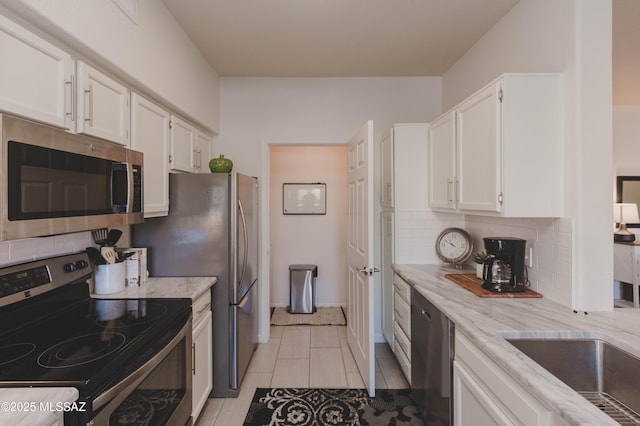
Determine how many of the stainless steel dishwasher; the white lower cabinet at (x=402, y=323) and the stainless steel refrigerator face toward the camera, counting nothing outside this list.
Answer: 0

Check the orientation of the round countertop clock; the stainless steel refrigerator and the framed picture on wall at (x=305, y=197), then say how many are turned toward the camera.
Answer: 2

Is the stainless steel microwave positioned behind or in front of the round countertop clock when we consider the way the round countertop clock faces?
in front

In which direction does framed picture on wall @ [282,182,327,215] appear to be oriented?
toward the camera

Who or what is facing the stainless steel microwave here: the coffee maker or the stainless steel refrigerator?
the coffee maker

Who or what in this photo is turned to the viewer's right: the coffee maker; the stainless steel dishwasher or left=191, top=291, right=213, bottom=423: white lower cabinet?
the white lower cabinet

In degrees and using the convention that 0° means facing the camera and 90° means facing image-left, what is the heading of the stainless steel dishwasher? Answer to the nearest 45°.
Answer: approximately 90°

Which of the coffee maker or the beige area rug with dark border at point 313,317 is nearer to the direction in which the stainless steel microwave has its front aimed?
the coffee maker

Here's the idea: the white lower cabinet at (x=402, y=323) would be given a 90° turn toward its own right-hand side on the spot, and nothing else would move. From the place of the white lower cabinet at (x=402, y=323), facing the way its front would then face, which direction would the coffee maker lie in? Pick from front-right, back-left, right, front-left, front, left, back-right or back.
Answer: back-right

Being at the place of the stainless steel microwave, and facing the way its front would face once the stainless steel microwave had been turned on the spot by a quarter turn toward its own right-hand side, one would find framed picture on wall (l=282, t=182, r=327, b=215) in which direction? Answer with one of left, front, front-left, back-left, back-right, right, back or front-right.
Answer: back

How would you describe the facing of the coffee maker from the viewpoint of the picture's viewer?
facing the viewer and to the left of the viewer

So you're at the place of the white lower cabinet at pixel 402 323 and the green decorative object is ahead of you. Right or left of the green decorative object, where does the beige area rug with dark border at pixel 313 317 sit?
right

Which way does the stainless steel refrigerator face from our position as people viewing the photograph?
facing to the right of the viewer

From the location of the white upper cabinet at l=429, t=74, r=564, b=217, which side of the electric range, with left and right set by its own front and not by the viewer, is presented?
front

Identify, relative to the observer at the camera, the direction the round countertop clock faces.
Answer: facing the viewer

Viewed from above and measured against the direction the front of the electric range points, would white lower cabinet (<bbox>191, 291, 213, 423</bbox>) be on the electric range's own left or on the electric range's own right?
on the electric range's own left

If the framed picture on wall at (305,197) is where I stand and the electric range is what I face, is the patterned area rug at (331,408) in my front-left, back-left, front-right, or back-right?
front-left

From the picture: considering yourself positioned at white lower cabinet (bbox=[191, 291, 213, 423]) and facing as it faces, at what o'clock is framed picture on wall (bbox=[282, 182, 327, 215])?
The framed picture on wall is roughly at 10 o'clock from the white lower cabinet.

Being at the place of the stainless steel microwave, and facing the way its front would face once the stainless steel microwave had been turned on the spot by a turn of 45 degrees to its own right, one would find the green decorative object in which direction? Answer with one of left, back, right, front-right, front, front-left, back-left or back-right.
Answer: back-left

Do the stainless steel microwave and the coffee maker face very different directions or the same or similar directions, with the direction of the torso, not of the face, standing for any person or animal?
very different directions
